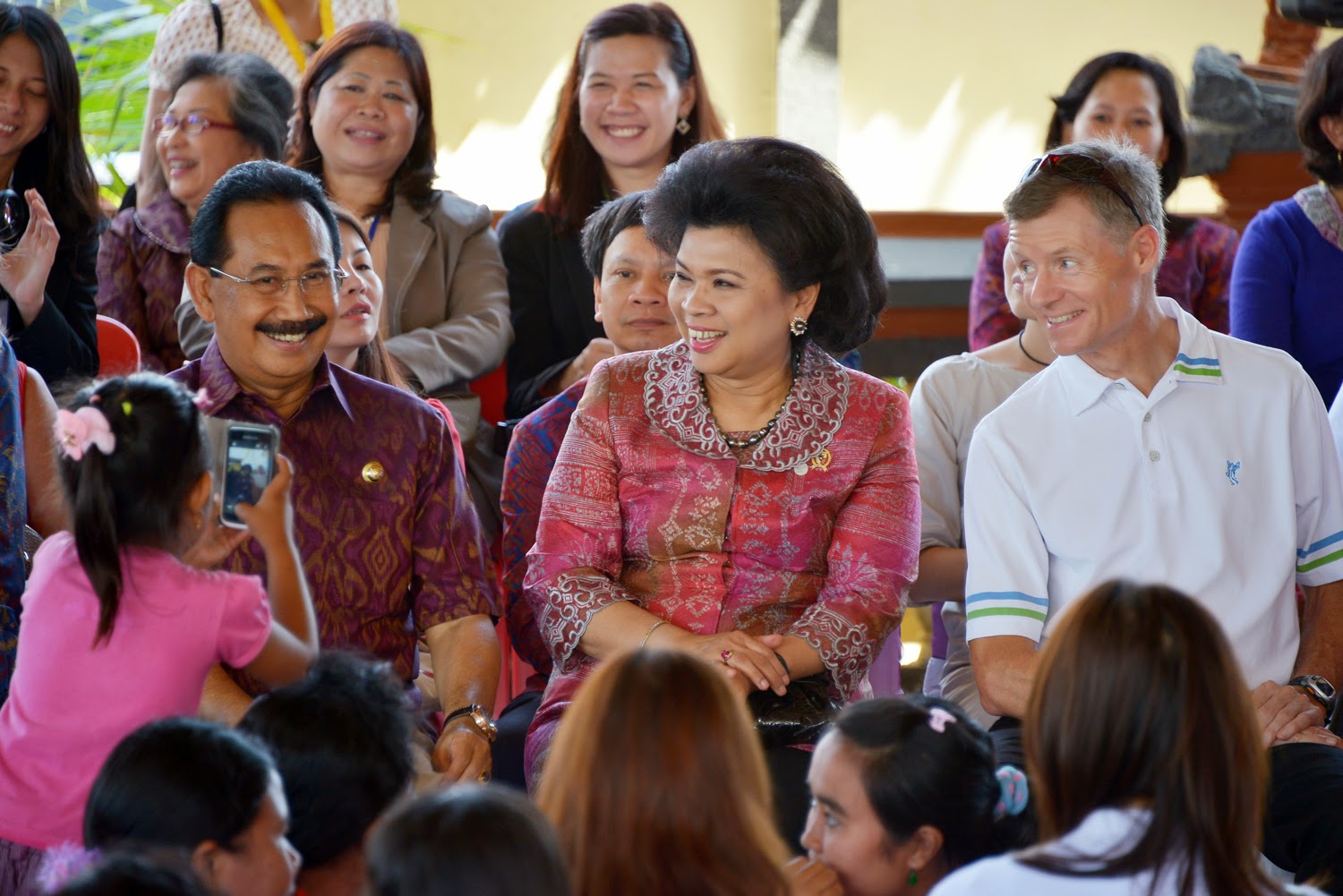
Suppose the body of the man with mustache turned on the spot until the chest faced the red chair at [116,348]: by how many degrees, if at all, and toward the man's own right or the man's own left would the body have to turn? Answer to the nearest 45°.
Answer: approximately 135° to the man's own right

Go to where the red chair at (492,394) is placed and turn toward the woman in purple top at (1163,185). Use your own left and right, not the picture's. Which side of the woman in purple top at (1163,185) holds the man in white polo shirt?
right

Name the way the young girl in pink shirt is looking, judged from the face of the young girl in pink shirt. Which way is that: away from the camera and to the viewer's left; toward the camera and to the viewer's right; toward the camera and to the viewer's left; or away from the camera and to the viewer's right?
away from the camera and to the viewer's right

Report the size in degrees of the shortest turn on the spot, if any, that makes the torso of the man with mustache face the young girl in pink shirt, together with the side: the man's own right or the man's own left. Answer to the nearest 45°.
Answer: approximately 45° to the man's own right

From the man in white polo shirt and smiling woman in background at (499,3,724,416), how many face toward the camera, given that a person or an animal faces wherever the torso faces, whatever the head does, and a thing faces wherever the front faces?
2

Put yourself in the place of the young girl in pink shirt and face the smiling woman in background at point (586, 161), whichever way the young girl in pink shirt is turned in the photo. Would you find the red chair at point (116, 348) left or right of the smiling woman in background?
left

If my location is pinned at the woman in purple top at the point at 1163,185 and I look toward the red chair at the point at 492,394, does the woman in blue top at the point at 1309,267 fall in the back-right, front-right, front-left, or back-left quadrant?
back-left

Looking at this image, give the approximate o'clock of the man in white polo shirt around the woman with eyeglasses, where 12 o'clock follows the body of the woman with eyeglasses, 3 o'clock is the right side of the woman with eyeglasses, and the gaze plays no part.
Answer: The man in white polo shirt is roughly at 9 o'clock from the woman with eyeglasses.

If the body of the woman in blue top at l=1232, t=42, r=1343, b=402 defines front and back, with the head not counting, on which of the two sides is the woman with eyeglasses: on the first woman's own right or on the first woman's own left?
on the first woman's own right

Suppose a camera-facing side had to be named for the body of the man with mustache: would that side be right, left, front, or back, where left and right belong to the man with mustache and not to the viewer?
front

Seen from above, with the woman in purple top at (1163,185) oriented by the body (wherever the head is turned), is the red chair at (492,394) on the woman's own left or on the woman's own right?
on the woman's own right

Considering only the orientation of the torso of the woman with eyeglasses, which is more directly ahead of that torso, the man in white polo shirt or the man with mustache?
the man with mustache

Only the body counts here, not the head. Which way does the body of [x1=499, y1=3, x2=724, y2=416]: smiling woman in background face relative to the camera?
toward the camera

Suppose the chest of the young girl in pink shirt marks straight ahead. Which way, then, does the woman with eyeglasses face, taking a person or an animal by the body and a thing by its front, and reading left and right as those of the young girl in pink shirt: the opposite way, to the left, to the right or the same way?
the opposite way
